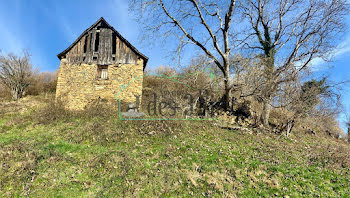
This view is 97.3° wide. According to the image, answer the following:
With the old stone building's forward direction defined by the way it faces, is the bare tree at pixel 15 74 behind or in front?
behind

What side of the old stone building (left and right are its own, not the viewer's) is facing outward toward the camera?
front
